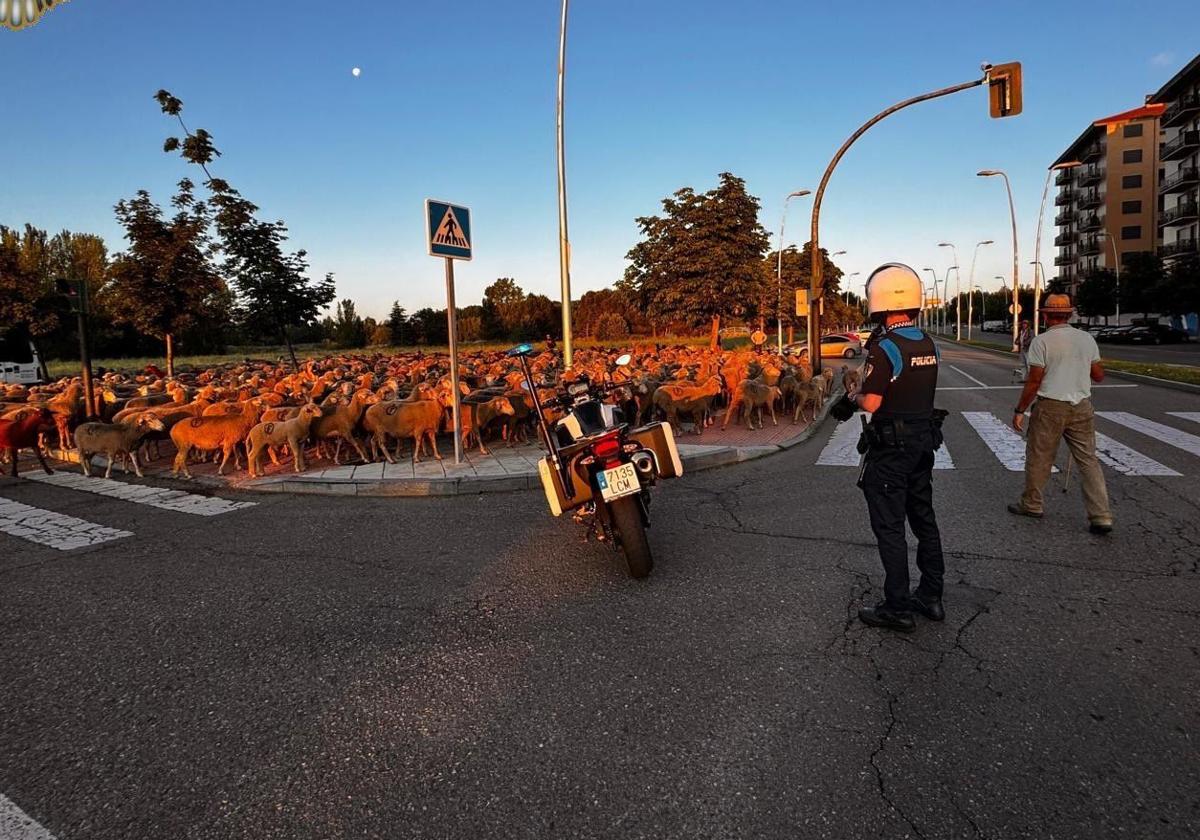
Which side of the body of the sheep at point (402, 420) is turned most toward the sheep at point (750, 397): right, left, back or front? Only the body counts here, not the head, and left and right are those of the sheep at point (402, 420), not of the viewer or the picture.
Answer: front

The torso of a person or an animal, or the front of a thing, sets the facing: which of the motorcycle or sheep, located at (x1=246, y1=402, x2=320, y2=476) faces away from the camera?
the motorcycle

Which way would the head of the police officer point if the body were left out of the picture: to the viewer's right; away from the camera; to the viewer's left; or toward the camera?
away from the camera

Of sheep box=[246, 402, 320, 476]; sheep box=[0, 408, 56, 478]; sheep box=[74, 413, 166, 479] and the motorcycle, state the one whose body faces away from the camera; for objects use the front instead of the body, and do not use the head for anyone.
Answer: the motorcycle

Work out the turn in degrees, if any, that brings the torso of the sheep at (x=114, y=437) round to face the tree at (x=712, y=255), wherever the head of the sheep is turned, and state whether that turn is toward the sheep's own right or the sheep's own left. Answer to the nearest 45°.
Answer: approximately 45° to the sheep's own left

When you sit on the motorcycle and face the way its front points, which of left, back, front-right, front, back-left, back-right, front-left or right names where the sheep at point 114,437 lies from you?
front-left

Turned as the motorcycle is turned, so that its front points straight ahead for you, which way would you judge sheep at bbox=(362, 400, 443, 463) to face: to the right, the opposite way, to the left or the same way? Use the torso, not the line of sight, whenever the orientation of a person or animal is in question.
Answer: to the right

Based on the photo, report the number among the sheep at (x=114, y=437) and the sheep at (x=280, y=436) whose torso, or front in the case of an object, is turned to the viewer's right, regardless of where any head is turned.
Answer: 2

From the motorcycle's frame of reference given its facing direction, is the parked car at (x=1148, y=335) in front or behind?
in front

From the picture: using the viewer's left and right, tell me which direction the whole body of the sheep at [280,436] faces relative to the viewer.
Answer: facing to the right of the viewer

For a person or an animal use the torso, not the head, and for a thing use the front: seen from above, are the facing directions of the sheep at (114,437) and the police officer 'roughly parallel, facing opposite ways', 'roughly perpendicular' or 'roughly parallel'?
roughly perpendicular

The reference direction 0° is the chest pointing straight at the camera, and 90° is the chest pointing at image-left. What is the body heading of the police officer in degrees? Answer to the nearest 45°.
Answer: approximately 135°

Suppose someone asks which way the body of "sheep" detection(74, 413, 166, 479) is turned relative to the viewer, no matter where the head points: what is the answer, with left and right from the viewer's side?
facing to the right of the viewer

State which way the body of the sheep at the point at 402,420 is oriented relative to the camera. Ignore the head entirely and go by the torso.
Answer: to the viewer's right

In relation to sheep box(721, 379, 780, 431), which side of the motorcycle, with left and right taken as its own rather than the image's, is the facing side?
front

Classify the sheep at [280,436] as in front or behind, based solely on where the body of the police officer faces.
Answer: in front

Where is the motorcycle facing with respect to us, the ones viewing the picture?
facing away from the viewer

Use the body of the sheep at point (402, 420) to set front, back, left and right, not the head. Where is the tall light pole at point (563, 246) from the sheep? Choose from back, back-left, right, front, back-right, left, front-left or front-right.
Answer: front-left
